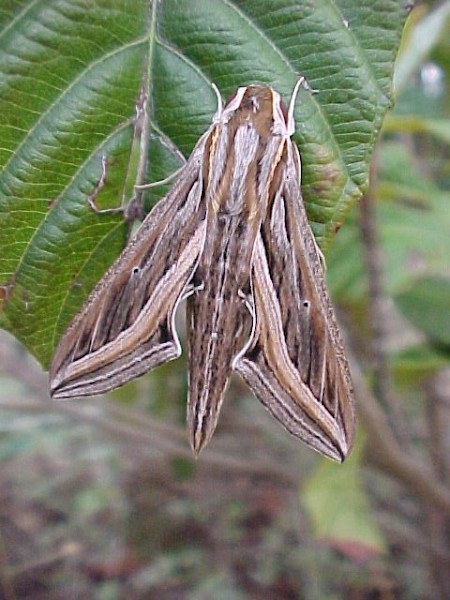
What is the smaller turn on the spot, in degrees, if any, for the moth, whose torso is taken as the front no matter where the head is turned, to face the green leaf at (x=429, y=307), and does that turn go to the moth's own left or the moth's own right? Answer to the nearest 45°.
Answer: approximately 45° to the moth's own right

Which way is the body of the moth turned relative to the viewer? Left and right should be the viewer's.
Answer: facing away from the viewer
